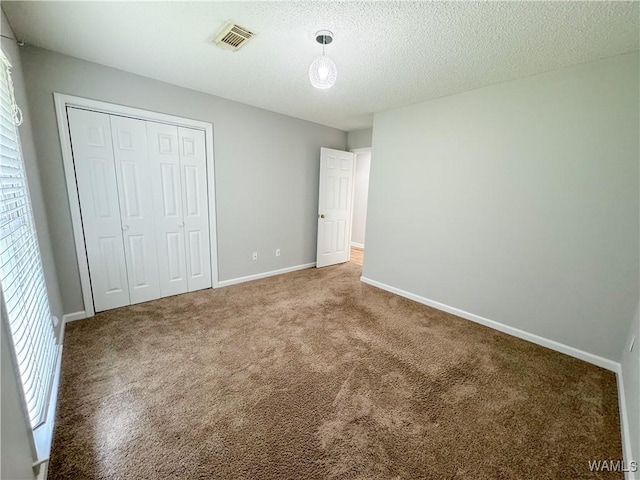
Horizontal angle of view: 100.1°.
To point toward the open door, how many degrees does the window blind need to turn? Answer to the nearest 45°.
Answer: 0° — it already faces it

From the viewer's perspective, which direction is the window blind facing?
to the viewer's right

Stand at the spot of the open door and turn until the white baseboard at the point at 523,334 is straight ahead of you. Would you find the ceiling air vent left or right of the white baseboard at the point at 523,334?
right

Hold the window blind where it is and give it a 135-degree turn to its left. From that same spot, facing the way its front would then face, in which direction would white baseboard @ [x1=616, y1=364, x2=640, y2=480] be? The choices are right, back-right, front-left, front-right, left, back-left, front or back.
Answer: back

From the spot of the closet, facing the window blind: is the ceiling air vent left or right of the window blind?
left

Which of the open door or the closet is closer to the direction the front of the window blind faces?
the open door

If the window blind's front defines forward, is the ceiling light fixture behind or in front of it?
in front

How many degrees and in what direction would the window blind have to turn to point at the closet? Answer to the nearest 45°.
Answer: approximately 45° to its left

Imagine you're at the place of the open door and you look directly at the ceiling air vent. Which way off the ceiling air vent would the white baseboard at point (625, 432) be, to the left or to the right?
left
